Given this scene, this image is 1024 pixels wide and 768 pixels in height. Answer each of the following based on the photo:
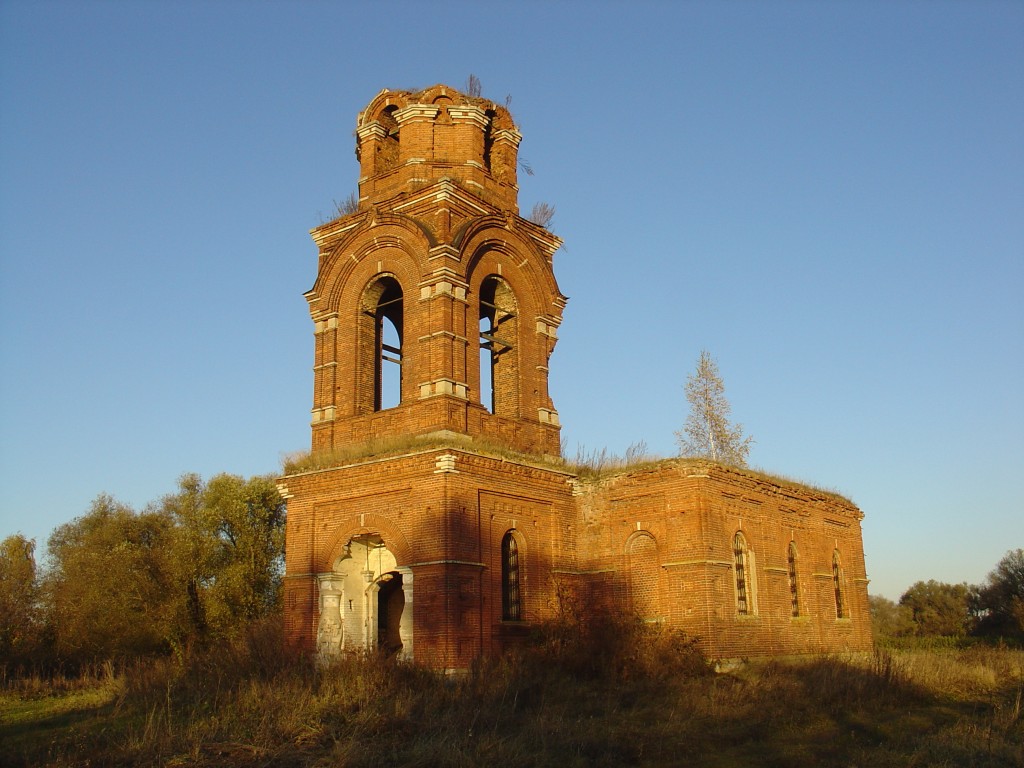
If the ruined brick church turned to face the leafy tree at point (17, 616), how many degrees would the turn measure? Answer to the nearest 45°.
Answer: approximately 90° to its right

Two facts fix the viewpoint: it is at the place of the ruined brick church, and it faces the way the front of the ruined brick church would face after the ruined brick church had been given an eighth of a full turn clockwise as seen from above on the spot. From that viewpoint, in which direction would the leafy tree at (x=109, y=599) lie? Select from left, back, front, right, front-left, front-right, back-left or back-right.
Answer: front-right

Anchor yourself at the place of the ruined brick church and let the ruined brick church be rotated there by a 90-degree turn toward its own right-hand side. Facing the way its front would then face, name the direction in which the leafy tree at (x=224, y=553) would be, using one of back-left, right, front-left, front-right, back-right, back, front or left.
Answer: front

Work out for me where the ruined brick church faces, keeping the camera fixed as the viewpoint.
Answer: facing the viewer and to the left of the viewer
